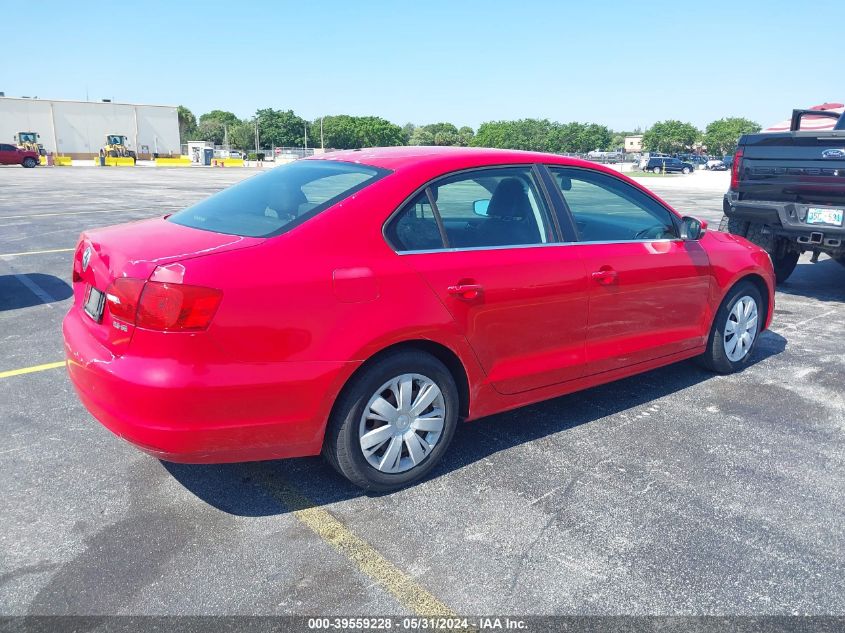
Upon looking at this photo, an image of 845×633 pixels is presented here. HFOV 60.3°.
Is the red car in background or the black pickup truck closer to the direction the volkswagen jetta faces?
the black pickup truck

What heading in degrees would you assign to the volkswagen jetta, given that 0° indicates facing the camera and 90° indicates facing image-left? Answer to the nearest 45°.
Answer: approximately 225°

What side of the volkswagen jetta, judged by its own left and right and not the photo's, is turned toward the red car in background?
left

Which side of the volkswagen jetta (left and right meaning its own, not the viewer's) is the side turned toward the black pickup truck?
front
